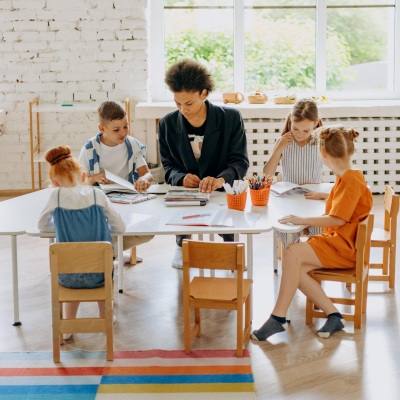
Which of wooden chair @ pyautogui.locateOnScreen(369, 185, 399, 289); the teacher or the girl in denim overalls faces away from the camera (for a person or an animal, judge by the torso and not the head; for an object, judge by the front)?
the girl in denim overalls

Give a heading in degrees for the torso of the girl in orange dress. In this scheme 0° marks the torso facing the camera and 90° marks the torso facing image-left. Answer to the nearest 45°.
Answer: approximately 90°

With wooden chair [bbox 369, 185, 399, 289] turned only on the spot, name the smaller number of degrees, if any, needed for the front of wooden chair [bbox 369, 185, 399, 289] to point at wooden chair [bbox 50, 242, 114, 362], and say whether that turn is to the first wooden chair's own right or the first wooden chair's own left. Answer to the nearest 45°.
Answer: approximately 45° to the first wooden chair's own left

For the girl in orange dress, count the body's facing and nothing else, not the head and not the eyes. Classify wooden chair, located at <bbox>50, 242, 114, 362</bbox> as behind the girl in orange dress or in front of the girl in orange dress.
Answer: in front

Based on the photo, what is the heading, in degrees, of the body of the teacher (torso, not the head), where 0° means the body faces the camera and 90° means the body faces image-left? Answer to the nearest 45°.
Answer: approximately 0°

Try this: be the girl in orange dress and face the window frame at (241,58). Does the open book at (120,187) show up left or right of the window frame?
left

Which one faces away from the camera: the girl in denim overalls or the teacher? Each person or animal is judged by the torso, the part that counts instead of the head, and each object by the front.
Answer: the girl in denim overalls

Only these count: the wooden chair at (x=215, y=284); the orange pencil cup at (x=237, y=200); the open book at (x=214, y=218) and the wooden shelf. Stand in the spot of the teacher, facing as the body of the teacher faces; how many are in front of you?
3

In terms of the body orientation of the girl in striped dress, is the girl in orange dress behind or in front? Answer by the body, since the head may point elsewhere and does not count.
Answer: in front

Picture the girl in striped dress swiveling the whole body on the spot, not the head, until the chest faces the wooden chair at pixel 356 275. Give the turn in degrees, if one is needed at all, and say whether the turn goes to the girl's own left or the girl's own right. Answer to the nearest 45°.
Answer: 0° — they already face it

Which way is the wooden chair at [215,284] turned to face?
away from the camera

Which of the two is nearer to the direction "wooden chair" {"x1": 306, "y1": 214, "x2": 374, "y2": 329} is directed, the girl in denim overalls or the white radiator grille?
the girl in denim overalls

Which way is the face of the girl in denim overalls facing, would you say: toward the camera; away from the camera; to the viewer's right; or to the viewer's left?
away from the camera

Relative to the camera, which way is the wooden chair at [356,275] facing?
to the viewer's left

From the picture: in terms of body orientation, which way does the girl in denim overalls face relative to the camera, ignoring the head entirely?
away from the camera
